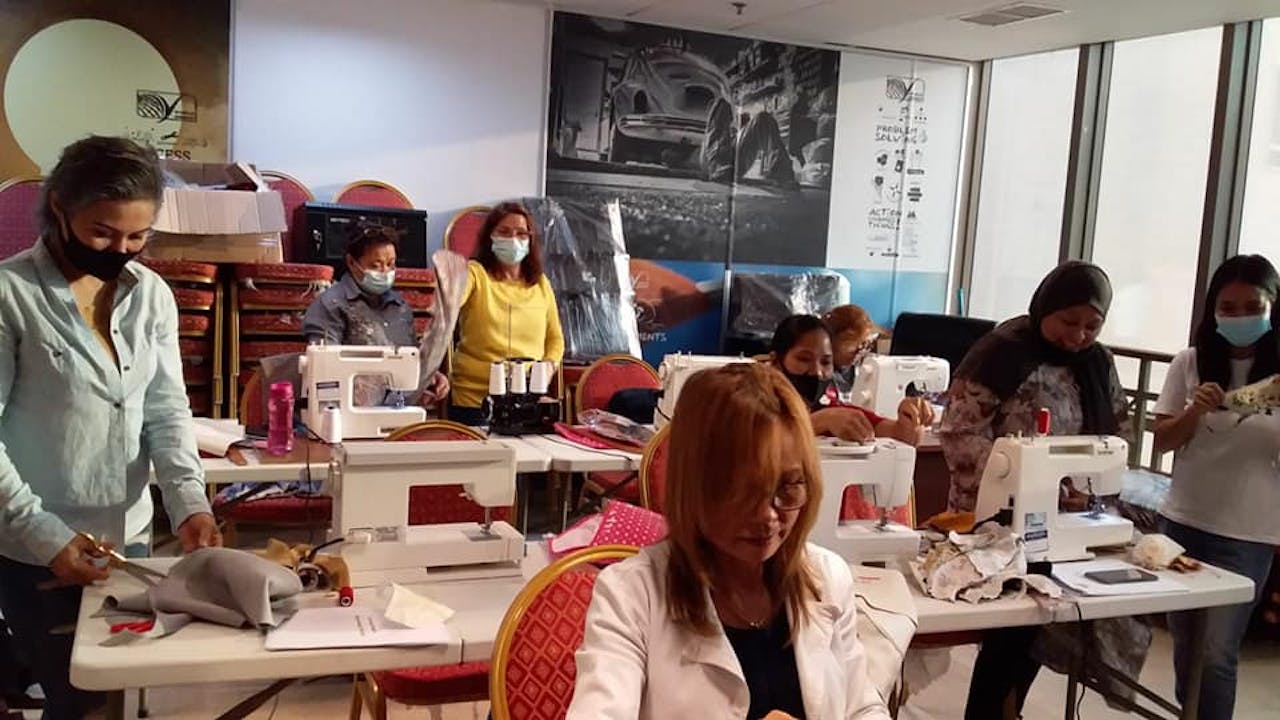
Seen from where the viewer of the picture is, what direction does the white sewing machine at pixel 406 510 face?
facing away from the viewer

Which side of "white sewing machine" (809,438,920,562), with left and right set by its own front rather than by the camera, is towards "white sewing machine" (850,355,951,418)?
front

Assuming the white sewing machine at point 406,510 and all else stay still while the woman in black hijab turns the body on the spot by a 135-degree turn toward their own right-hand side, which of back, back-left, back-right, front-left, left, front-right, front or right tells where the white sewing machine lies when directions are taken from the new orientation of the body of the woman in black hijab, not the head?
front-left

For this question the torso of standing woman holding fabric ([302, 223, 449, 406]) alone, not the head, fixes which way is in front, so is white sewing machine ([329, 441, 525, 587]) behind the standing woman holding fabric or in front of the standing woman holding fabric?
in front

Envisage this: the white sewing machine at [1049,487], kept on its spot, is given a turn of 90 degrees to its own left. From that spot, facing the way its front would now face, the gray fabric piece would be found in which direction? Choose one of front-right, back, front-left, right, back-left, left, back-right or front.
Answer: front

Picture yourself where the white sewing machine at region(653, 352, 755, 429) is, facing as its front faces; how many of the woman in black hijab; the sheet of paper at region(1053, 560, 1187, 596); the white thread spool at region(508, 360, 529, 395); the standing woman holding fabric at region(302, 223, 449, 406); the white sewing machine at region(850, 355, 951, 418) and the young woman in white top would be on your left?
2

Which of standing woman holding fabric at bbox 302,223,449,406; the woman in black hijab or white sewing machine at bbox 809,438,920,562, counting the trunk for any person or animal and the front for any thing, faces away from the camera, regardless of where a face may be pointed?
the white sewing machine

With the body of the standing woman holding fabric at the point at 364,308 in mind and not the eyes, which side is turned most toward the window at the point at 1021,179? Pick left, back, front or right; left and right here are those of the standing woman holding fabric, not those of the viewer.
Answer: left

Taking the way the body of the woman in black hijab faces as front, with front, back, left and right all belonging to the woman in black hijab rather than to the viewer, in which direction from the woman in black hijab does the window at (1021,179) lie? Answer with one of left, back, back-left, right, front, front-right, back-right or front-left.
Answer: back-left

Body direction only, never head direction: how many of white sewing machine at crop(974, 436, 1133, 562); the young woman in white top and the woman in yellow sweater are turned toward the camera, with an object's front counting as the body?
2

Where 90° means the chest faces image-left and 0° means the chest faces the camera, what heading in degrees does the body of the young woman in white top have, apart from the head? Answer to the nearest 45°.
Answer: approximately 0°

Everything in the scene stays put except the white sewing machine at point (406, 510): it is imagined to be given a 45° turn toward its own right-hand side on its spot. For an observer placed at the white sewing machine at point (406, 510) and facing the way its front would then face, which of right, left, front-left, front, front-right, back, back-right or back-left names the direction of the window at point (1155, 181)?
front

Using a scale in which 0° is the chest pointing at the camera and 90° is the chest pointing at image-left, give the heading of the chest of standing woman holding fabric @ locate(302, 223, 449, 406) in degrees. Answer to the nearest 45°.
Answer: approximately 315°
